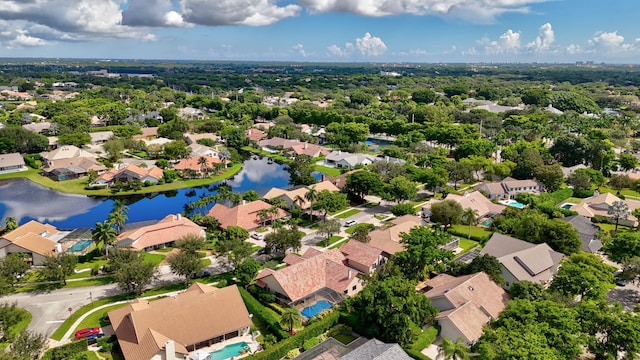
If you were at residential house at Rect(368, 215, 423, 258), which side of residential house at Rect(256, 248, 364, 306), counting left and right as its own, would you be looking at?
right

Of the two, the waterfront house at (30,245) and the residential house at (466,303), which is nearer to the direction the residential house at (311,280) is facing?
the waterfront house

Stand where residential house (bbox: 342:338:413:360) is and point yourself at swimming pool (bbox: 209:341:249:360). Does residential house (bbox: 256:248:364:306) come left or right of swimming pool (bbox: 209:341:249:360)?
right

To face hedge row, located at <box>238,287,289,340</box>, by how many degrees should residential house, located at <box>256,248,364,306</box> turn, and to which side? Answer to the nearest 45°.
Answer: approximately 90° to its left

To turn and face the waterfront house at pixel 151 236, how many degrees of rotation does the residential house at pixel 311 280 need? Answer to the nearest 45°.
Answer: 0° — it already faces it

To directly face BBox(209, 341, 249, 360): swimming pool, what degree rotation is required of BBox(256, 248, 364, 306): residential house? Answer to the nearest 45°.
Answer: approximately 90° to its left

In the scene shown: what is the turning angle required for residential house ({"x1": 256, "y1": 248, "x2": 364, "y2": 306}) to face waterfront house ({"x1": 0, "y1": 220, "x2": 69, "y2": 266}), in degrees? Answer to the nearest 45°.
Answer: approximately 45° to its left

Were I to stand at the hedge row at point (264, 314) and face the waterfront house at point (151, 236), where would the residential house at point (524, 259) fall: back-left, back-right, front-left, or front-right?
back-right

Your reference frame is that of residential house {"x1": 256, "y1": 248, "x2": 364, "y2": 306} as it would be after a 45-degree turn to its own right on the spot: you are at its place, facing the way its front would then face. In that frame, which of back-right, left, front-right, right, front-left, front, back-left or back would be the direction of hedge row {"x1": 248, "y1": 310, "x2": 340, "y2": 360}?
back

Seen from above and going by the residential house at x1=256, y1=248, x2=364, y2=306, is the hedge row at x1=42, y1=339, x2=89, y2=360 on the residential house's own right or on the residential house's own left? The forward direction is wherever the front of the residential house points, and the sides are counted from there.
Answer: on the residential house's own left

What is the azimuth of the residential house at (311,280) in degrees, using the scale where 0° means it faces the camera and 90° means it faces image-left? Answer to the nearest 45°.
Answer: approximately 135°
